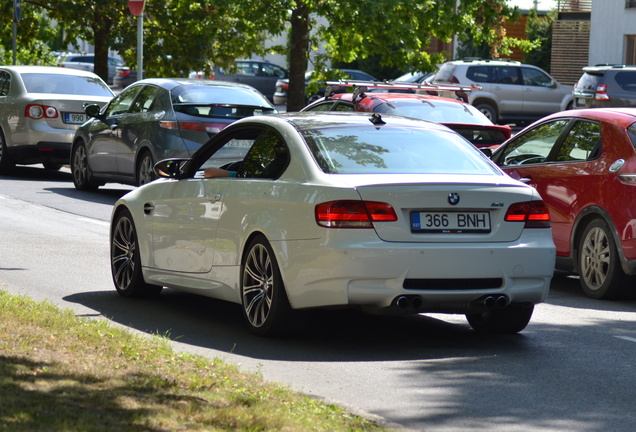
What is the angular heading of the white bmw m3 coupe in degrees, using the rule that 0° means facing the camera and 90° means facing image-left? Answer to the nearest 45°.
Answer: approximately 135°

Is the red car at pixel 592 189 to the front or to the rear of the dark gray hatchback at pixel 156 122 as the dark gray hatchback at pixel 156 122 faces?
to the rear

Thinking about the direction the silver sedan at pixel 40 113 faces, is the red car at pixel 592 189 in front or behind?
behind

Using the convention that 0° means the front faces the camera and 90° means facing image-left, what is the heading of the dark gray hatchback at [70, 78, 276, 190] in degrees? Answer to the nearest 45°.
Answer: approximately 135°

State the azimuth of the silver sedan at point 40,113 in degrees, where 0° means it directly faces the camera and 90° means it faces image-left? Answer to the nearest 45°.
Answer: approximately 135°

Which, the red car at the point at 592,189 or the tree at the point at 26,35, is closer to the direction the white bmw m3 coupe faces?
the tree
